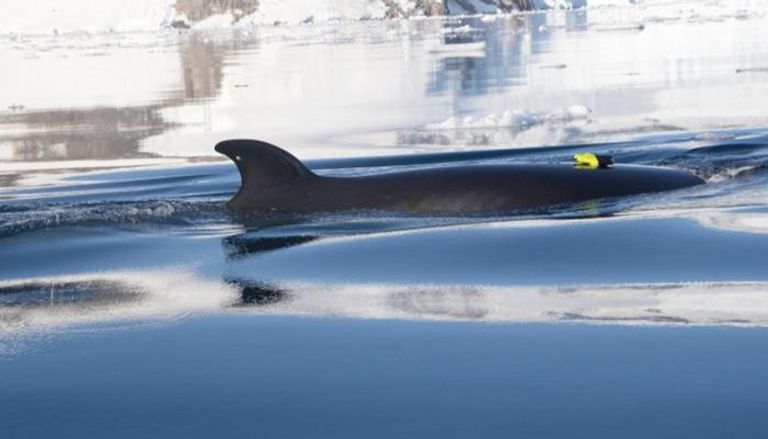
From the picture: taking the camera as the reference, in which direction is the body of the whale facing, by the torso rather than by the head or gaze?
to the viewer's right
